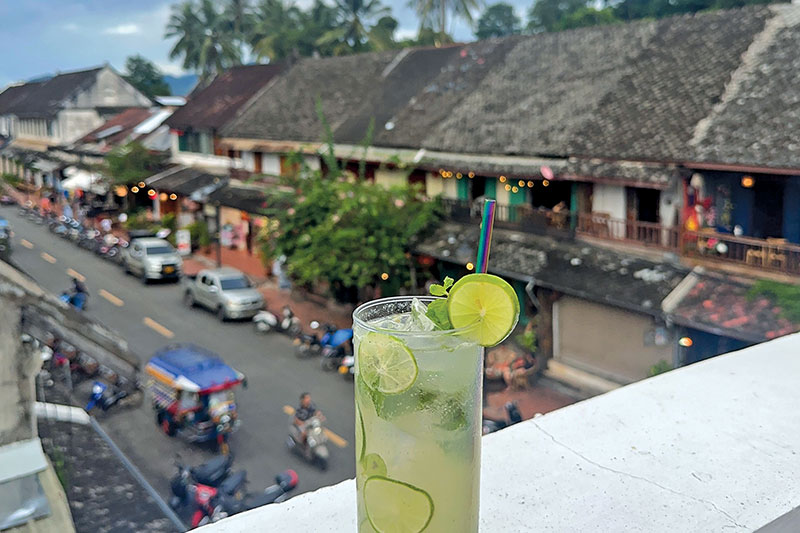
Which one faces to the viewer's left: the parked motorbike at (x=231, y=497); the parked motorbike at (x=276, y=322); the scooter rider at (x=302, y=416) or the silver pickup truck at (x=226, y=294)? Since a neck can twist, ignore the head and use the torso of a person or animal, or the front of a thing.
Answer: the parked motorbike at (x=231, y=497)

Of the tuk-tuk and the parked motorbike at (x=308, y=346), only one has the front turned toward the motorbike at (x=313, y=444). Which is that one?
the tuk-tuk

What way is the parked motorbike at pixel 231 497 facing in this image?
to the viewer's left

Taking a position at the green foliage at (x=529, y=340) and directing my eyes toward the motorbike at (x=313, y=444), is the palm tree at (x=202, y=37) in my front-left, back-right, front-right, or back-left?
back-right

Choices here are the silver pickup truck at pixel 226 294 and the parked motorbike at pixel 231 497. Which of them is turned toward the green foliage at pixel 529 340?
the silver pickup truck

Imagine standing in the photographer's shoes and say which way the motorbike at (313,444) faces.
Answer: facing the viewer and to the right of the viewer

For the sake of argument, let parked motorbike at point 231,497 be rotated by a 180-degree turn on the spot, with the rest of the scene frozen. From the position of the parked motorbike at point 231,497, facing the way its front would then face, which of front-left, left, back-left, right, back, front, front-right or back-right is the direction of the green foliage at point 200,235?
left

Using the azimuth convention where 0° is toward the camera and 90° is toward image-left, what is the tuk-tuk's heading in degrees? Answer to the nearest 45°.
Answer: approximately 315°

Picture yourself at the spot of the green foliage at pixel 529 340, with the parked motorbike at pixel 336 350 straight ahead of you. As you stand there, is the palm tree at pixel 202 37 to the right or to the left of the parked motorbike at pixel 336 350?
right
